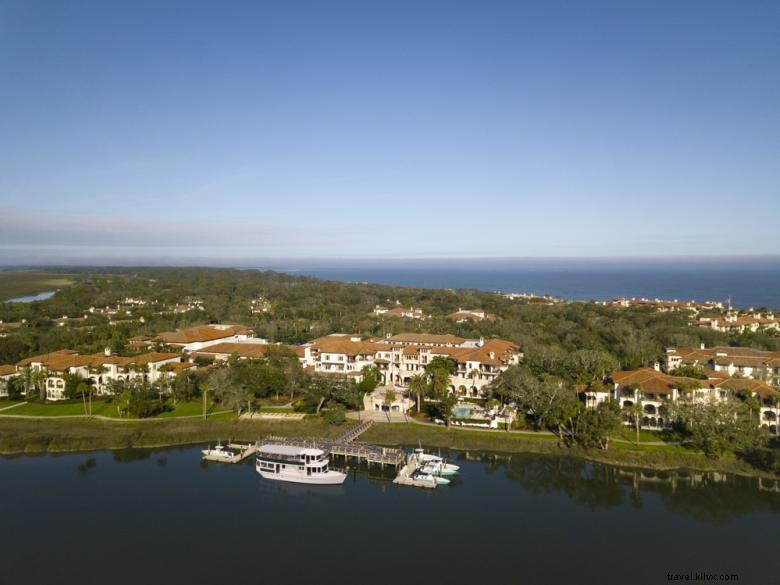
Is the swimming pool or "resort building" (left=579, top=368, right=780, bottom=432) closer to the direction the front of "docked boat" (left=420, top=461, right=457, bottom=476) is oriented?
the resort building

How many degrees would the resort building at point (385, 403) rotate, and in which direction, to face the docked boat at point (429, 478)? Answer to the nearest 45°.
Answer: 0° — it already faces it

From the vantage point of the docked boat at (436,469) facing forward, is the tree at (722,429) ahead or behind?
ahead

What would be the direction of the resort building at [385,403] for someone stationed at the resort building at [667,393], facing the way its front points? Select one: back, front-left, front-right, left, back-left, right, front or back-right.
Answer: right

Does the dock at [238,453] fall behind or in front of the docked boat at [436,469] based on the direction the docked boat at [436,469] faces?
behind

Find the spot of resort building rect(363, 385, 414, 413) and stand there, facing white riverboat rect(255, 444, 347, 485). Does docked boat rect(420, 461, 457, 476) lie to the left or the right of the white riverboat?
left

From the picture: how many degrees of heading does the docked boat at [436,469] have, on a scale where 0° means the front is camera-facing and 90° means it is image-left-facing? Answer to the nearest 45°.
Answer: approximately 270°

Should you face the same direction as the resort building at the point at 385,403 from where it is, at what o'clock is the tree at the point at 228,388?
The tree is roughly at 3 o'clock from the resort building.

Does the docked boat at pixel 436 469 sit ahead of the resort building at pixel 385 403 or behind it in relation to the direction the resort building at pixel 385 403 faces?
ahead

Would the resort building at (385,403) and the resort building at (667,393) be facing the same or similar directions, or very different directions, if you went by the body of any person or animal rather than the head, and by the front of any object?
same or similar directions

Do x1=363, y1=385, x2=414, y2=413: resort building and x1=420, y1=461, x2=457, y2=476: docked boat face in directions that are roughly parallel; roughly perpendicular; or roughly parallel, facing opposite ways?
roughly perpendicular

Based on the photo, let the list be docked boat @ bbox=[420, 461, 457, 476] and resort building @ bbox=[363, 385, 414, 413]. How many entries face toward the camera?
1

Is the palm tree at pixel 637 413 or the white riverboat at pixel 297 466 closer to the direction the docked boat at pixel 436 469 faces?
the palm tree

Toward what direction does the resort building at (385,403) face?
toward the camera

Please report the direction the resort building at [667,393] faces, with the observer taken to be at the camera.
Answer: facing the viewer

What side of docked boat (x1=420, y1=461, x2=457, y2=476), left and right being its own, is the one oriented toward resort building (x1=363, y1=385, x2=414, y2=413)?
left

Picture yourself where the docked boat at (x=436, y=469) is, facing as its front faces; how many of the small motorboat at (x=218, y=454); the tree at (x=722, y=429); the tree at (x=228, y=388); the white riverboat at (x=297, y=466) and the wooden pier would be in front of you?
1

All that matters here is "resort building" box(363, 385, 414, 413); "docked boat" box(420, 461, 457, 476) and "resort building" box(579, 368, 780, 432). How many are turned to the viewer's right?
1

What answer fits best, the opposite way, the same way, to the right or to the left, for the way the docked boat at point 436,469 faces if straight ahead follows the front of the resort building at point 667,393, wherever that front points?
to the left

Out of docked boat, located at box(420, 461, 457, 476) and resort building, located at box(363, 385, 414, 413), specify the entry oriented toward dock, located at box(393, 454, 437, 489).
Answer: the resort building

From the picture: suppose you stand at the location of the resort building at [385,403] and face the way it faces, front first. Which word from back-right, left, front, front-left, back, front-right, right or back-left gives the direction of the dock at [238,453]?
front-right

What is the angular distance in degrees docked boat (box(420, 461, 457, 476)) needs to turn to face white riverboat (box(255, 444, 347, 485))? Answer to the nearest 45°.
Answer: approximately 180°
